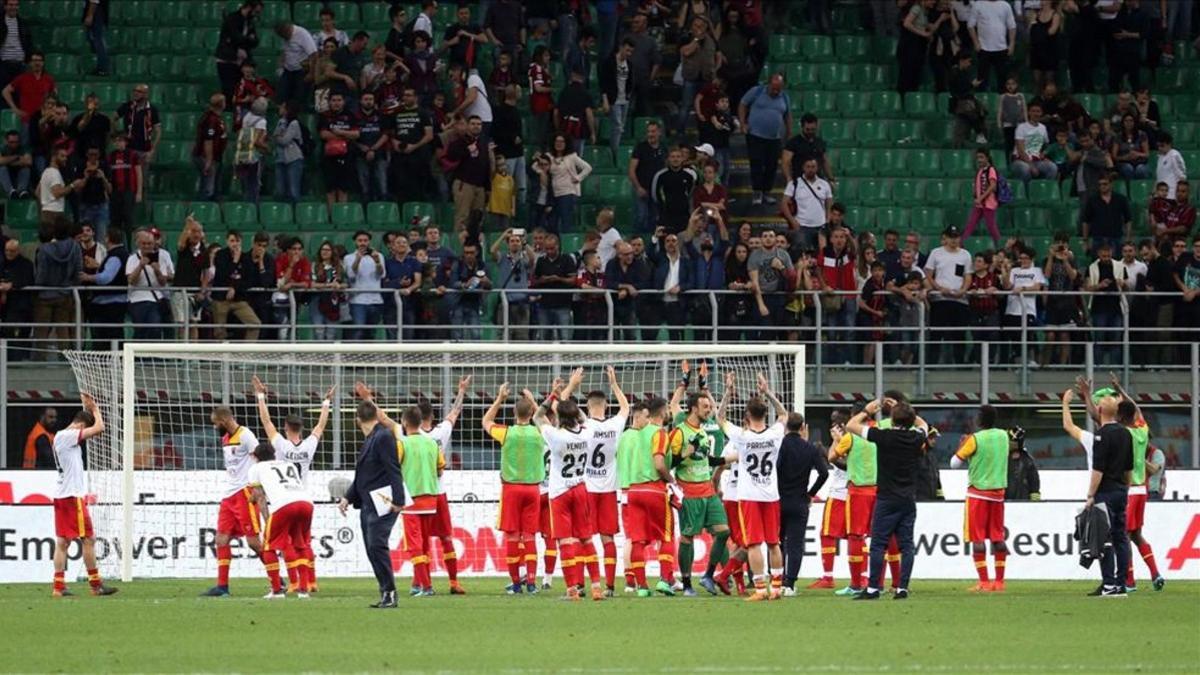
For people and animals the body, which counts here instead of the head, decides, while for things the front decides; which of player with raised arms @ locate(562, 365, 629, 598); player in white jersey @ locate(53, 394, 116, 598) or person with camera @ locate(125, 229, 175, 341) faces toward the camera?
the person with camera

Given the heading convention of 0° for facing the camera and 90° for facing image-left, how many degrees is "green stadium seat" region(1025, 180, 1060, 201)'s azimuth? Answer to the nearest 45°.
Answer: approximately 0°

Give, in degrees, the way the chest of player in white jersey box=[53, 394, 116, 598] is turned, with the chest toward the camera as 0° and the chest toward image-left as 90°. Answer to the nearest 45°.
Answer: approximately 225°

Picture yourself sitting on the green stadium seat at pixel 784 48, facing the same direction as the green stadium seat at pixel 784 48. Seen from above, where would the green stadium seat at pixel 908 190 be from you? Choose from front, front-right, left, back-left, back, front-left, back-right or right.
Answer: front-left

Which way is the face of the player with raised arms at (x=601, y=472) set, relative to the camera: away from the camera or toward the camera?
away from the camera

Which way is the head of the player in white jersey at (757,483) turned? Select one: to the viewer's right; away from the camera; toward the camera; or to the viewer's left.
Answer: away from the camera

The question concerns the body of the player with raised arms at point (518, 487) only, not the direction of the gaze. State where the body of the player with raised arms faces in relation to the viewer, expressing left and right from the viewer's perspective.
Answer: facing away from the viewer

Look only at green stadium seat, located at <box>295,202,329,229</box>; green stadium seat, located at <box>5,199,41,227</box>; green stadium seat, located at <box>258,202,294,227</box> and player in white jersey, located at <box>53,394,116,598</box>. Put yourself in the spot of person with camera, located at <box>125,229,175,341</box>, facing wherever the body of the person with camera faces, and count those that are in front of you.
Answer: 1

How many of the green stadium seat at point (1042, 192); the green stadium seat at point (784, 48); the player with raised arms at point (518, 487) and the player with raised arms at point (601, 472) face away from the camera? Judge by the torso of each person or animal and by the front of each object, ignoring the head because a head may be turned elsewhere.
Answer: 2

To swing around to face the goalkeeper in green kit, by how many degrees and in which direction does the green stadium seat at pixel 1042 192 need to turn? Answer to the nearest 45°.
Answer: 0° — it already faces them

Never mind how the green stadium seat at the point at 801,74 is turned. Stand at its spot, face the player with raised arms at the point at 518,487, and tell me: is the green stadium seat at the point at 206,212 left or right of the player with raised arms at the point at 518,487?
right

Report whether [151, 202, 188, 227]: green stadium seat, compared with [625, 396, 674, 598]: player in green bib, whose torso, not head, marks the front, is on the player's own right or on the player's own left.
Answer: on the player's own left

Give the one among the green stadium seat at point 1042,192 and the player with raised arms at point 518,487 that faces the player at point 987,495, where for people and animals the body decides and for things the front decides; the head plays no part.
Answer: the green stadium seat

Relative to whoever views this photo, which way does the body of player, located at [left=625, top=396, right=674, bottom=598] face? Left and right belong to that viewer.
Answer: facing away from the viewer and to the right of the viewer

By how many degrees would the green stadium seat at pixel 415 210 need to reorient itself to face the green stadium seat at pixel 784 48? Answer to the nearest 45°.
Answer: approximately 135° to its left

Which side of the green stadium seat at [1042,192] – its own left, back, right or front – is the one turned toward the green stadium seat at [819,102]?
right
